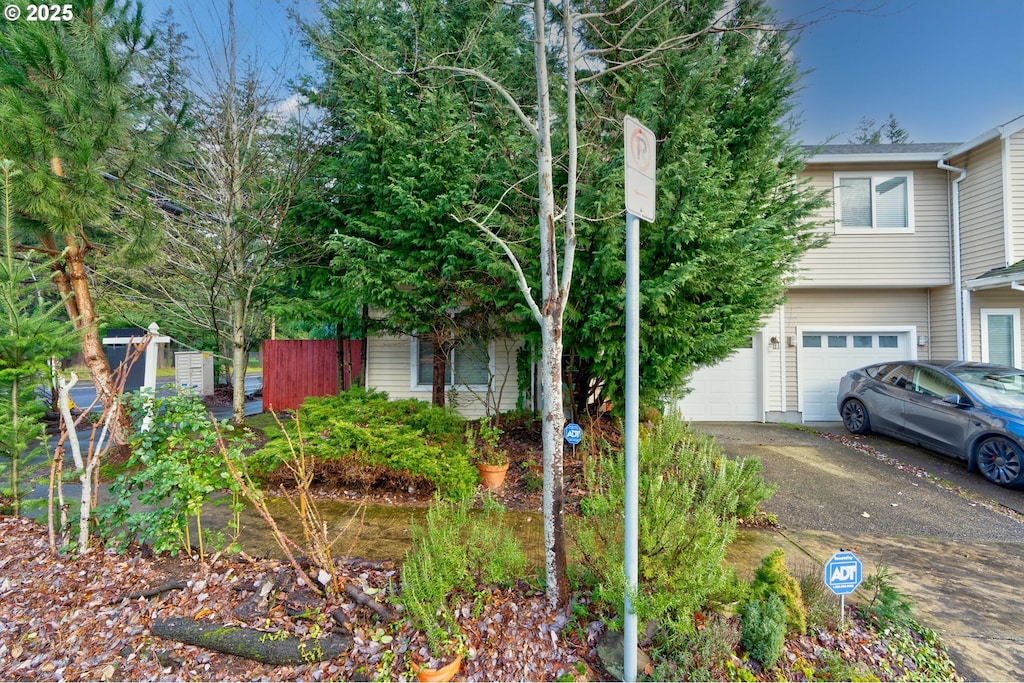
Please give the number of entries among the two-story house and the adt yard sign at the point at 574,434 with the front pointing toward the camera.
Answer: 2

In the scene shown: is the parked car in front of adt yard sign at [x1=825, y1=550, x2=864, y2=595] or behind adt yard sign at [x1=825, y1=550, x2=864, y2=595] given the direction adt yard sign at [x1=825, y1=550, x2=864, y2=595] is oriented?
behind

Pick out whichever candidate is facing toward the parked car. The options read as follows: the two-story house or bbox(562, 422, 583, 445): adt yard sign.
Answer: the two-story house

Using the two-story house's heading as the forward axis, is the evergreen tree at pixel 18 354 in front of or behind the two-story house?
in front

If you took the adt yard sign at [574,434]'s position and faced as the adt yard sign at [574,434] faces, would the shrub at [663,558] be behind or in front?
in front

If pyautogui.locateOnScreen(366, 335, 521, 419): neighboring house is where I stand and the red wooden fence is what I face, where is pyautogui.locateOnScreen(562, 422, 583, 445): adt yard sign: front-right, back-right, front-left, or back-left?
back-left

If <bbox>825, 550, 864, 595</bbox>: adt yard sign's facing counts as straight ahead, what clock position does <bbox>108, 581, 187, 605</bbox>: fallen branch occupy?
The fallen branch is roughly at 2 o'clock from the adt yard sign.

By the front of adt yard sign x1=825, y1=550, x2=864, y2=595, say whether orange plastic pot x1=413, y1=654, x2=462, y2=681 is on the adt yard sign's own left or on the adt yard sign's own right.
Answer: on the adt yard sign's own right

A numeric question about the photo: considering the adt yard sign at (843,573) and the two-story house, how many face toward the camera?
2
